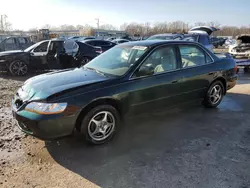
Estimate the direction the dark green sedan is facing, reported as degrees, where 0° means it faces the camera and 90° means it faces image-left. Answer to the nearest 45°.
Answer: approximately 45°

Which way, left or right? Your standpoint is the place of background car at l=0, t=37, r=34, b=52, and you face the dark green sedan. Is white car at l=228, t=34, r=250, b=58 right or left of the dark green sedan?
left

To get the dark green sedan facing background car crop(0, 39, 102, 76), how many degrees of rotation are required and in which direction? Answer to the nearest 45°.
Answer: approximately 90° to its right

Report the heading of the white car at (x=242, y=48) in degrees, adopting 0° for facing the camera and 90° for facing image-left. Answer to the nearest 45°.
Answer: approximately 45°

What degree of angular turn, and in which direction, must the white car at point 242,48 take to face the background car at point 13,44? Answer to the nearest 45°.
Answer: approximately 45° to its right

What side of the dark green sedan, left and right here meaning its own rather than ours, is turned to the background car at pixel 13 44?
right

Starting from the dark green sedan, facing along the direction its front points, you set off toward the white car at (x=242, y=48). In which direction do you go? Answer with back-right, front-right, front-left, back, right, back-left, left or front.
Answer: back
